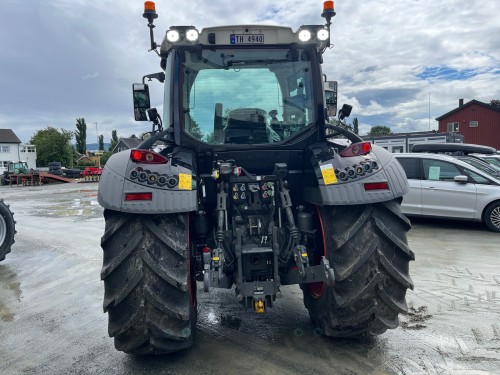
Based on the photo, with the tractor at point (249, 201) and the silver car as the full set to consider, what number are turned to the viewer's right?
1

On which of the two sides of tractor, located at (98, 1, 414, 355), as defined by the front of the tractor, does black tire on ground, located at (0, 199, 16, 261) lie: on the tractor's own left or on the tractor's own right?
on the tractor's own left

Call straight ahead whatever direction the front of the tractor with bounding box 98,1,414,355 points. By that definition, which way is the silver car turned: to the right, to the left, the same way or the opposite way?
to the right

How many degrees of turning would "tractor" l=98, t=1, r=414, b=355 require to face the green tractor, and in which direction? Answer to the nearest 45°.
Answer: approximately 45° to its left

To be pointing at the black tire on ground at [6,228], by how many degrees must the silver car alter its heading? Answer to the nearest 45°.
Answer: approximately 135° to its right

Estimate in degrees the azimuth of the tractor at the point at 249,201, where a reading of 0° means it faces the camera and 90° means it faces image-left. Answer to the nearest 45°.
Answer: approximately 180°

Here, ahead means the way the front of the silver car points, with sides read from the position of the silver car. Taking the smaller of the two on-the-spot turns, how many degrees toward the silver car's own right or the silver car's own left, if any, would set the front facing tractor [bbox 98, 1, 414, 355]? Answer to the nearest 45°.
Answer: approximately 90° to the silver car's own right

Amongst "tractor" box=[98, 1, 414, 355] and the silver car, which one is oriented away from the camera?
the tractor

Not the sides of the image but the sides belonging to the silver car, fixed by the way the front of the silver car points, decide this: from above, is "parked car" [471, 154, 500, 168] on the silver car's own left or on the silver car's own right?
on the silver car's own left

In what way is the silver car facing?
to the viewer's right
